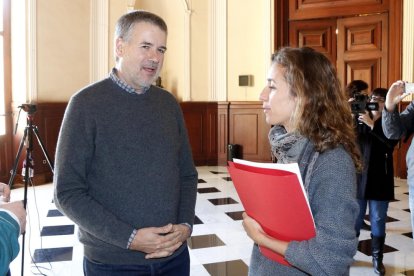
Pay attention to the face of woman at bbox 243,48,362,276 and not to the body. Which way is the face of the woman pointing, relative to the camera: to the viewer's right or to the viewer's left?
to the viewer's left

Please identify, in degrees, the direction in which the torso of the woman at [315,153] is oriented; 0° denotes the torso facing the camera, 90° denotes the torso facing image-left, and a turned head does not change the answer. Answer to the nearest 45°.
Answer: approximately 90°

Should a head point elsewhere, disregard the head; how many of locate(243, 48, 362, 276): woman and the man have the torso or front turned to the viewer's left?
1

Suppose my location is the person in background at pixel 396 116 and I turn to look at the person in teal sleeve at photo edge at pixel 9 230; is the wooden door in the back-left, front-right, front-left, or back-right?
back-right

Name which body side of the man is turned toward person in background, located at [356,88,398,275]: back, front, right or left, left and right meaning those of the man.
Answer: left

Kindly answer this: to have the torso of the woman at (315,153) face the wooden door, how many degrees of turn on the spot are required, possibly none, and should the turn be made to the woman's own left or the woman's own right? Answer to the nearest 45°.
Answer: approximately 90° to the woman's own right

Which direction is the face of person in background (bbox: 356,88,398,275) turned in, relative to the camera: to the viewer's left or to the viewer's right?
to the viewer's left

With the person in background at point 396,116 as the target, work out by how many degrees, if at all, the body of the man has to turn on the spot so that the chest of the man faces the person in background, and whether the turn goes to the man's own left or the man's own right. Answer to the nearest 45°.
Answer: approximately 90° to the man's own left

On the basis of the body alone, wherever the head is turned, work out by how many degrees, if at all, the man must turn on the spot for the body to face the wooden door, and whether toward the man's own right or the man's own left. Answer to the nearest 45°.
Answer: approximately 90° to the man's own left
